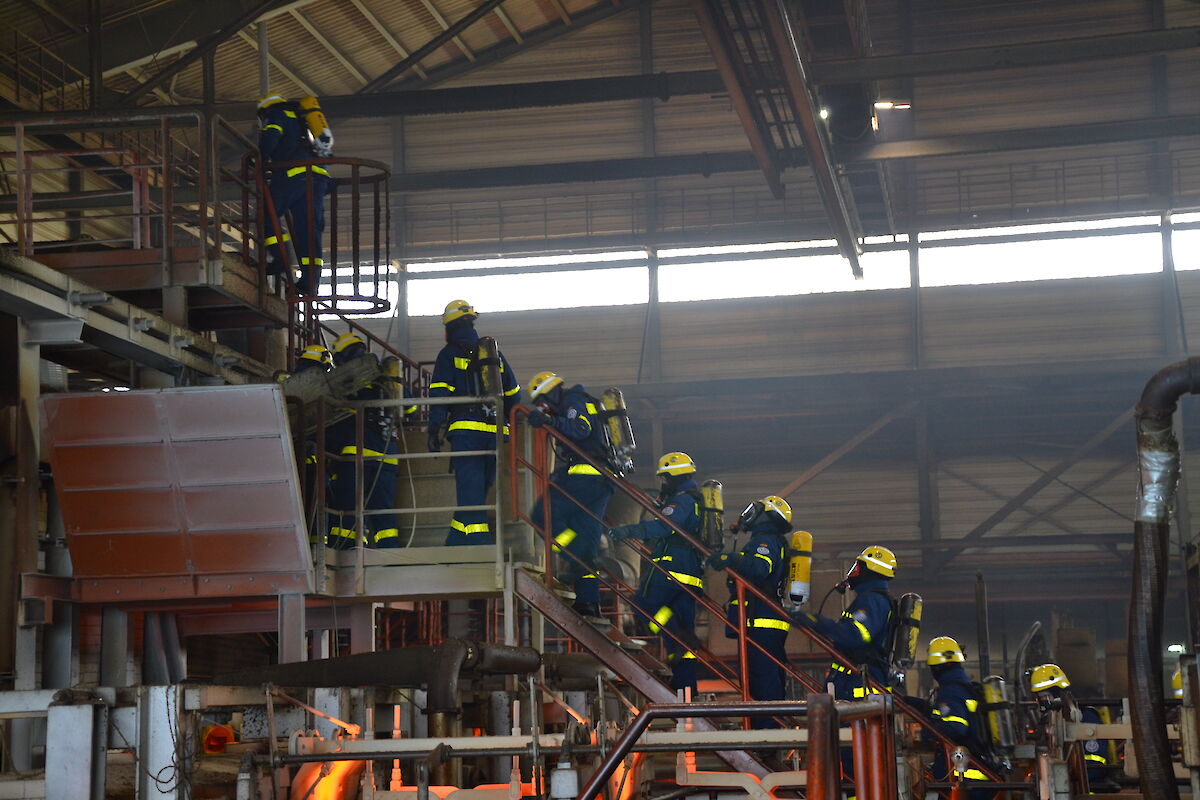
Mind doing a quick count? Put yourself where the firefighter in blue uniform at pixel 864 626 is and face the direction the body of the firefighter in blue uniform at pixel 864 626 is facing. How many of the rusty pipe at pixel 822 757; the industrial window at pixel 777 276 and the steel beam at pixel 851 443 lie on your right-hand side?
2

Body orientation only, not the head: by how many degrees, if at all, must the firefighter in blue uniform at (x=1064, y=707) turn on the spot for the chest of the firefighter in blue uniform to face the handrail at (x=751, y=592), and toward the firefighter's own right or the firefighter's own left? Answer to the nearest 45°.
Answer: approximately 45° to the firefighter's own left

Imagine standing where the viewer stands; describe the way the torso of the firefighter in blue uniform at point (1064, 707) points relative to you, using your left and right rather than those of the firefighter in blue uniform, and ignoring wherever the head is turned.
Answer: facing to the left of the viewer

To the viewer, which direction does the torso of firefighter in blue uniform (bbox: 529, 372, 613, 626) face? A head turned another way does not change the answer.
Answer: to the viewer's left

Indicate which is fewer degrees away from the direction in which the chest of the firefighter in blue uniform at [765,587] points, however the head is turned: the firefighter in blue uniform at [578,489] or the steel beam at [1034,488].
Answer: the firefighter in blue uniform

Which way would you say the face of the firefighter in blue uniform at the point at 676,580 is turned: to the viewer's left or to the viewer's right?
to the viewer's left

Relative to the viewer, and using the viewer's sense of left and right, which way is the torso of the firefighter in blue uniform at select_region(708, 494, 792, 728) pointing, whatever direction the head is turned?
facing to the left of the viewer

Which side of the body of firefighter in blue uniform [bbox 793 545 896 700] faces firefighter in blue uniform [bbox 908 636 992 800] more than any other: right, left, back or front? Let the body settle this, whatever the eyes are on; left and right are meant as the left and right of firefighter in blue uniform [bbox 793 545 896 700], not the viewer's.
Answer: back

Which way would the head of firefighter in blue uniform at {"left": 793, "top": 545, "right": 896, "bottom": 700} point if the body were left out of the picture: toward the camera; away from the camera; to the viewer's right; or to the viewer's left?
to the viewer's left

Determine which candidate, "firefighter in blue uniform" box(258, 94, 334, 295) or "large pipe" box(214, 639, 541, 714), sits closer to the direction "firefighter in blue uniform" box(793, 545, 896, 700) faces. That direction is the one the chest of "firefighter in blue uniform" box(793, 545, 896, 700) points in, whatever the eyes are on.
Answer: the firefighter in blue uniform
